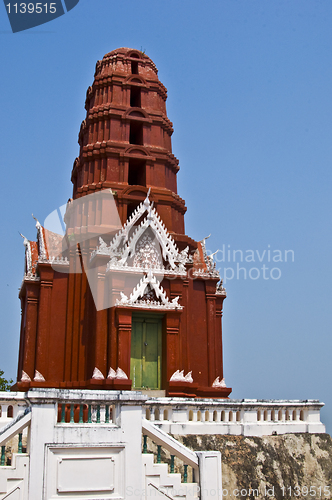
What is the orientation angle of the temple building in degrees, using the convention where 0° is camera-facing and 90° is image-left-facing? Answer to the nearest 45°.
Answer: approximately 0°
